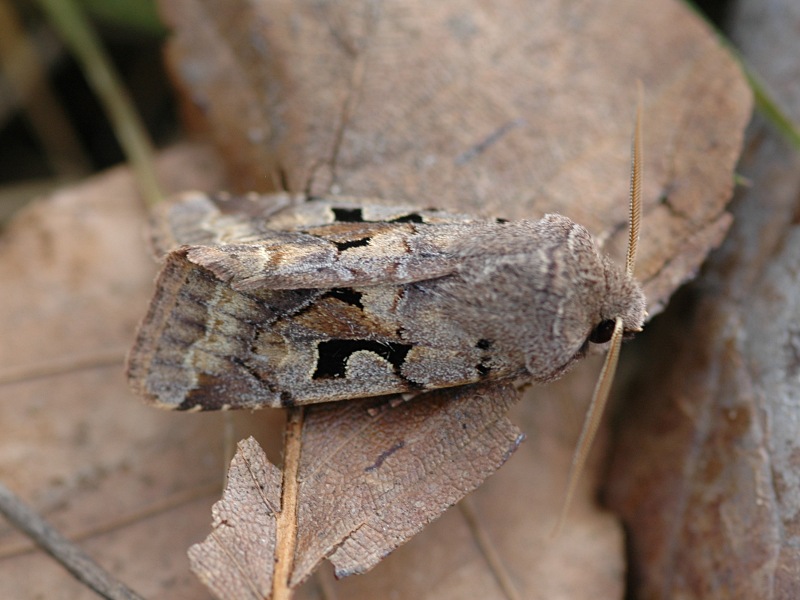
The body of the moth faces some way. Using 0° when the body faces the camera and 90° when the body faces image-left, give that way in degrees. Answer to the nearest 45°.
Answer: approximately 270°

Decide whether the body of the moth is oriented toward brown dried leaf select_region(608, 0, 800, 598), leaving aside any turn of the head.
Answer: yes
